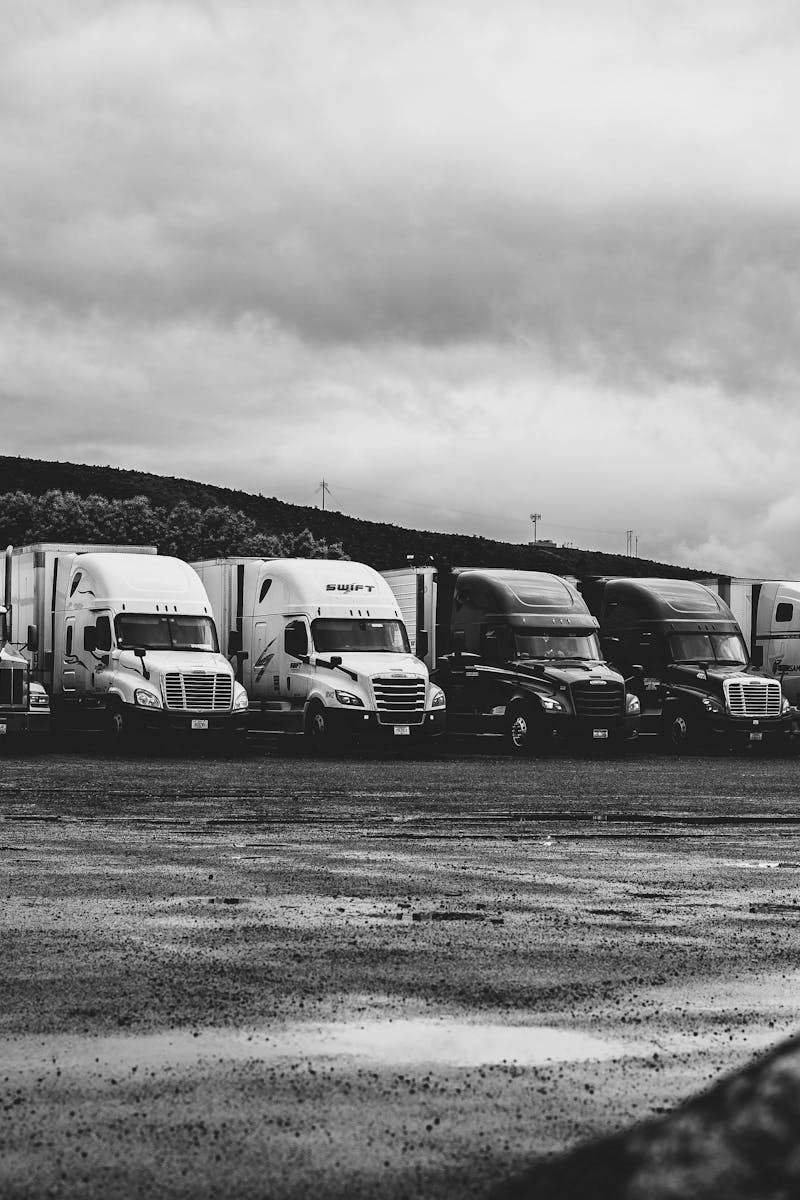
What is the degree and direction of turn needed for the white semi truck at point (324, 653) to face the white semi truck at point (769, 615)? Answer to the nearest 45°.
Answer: approximately 90° to its left

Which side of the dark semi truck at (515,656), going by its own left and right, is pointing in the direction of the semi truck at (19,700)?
right

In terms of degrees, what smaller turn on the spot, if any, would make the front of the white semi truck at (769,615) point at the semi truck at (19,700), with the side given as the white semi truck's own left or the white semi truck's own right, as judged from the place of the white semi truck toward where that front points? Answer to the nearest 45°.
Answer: approximately 90° to the white semi truck's own right

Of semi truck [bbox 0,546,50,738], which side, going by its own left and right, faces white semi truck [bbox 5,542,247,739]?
left

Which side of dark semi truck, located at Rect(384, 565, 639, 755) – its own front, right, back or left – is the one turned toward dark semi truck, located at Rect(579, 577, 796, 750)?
left

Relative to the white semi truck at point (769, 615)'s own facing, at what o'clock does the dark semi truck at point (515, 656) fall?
The dark semi truck is roughly at 3 o'clock from the white semi truck.

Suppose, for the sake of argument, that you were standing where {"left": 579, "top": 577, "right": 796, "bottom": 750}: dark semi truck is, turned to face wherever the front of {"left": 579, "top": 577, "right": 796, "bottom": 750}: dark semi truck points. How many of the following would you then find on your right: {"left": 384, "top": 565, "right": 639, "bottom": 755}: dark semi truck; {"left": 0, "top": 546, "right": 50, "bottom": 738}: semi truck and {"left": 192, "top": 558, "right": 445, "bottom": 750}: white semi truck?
3

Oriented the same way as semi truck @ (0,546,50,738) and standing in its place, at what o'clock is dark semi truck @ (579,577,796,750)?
The dark semi truck is roughly at 10 o'clock from the semi truck.
